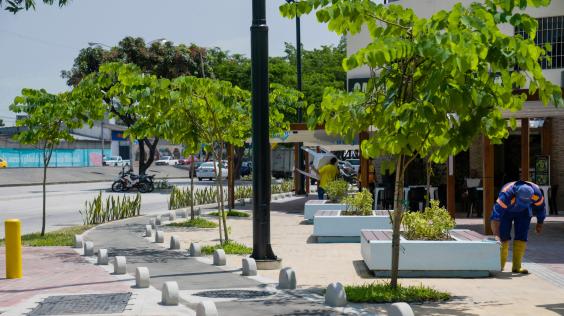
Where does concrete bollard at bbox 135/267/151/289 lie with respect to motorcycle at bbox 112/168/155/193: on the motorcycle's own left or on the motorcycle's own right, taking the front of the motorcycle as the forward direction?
on the motorcycle's own left

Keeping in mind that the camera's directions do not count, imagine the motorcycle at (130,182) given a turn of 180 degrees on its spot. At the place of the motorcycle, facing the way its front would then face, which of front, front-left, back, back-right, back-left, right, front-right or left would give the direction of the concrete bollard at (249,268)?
right

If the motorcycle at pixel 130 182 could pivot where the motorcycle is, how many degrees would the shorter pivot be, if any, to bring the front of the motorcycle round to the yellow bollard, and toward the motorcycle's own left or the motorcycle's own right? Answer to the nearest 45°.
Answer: approximately 90° to the motorcycle's own left

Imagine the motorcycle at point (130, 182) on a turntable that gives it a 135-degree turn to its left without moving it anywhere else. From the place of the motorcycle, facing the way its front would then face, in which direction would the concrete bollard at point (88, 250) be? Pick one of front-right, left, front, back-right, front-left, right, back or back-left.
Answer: front-right

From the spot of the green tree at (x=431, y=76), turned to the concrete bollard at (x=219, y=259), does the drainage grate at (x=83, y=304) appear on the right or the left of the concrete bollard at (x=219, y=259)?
left

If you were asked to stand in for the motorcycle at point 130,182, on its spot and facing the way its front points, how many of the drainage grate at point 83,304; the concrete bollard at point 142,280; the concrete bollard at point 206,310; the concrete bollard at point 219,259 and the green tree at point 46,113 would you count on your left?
5

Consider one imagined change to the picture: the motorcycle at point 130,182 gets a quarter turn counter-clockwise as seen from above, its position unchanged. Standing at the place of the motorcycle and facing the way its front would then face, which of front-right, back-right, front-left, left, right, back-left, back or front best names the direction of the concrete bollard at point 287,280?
front

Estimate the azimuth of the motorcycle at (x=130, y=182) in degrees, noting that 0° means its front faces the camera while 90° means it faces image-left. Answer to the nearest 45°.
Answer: approximately 90°

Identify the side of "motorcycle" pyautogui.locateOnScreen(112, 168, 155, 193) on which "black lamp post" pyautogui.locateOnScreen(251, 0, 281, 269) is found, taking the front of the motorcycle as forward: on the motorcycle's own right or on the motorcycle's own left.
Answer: on the motorcycle's own left

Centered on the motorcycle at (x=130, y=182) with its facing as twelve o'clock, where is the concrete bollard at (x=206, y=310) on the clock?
The concrete bollard is roughly at 9 o'clock from the motorcycle.

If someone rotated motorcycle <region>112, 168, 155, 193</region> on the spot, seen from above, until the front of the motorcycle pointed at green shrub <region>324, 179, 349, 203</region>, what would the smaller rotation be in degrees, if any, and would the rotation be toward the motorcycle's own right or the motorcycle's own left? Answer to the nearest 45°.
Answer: approximately 90° to the motorcycle's own left

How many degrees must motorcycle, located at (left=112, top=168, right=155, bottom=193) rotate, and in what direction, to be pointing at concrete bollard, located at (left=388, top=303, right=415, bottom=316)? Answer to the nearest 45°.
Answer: approximately 90° to its left

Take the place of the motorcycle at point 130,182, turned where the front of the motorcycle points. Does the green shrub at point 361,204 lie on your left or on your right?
on your left

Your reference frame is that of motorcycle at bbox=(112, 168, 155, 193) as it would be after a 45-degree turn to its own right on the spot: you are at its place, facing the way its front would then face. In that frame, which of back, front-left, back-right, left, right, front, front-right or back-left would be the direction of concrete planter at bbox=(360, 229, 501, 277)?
back-left

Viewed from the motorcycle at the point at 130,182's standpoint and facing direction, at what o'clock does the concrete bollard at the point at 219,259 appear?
The concrete bollard is roughly at 9 o'clock from the motorcycle.

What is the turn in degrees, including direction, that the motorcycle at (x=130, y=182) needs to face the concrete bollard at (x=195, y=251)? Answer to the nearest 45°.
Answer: approximately 90° to its left

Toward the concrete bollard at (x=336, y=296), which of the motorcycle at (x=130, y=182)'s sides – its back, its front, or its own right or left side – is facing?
left
